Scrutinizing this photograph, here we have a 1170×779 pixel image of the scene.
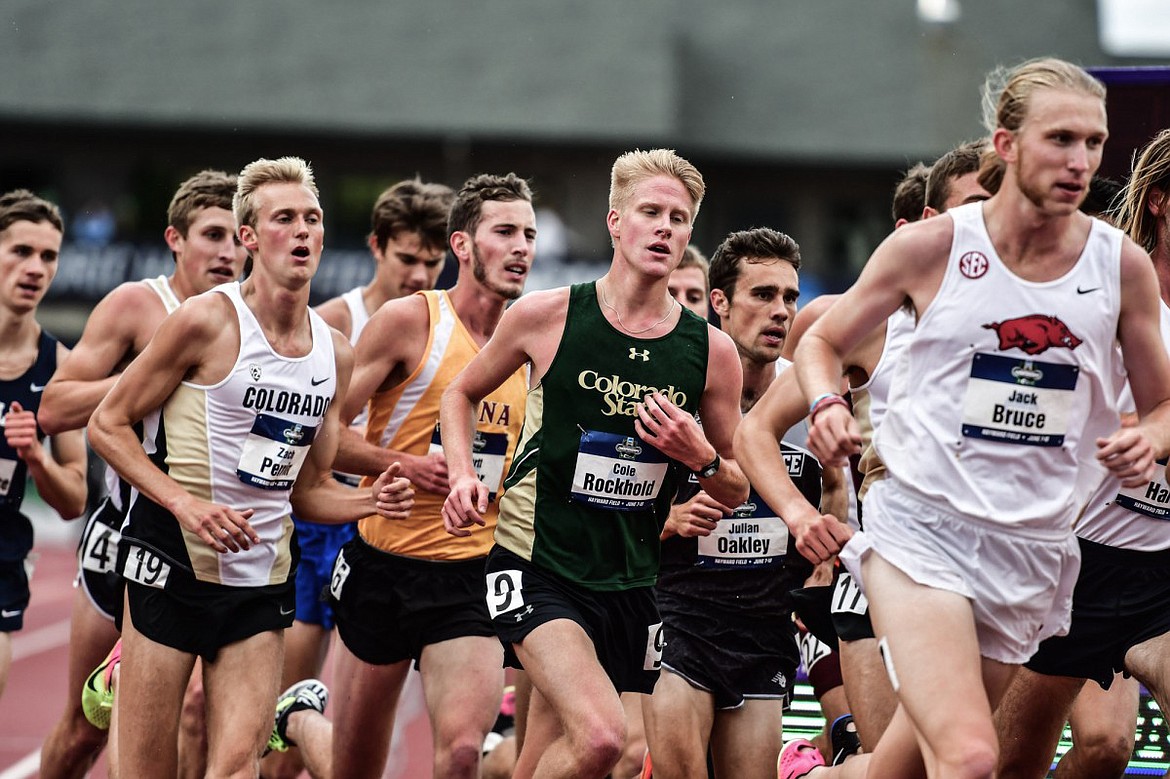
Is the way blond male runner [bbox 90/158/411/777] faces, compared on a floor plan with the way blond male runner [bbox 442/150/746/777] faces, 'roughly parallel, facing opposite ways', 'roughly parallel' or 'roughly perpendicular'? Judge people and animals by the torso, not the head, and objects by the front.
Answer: roughly parallel

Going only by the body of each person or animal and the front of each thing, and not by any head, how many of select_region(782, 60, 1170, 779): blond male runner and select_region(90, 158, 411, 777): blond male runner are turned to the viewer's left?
0

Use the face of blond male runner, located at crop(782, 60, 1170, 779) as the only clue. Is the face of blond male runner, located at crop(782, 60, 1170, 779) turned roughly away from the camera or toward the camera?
toward the camera

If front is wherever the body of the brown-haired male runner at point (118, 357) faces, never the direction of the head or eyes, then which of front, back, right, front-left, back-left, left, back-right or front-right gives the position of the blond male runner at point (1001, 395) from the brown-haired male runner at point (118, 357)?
front

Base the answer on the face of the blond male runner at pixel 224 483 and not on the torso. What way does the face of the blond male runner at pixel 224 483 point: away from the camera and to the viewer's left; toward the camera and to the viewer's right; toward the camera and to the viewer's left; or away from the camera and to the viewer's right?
toward the camera and to the viewer's right

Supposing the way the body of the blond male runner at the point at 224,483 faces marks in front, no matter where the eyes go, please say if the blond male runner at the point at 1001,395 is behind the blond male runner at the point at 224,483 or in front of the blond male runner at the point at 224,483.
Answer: in front

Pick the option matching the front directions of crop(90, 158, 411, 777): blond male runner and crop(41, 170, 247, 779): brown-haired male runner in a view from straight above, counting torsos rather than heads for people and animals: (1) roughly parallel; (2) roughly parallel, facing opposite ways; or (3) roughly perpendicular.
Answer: roughly parallel

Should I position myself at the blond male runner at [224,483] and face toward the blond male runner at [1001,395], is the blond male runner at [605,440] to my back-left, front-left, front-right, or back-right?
front-left

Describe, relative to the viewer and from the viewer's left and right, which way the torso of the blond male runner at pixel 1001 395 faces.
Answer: facing the viewer and to the right of the viewer

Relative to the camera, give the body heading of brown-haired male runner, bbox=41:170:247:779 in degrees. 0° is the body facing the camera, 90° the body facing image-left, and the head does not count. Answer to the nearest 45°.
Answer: approximately 315°

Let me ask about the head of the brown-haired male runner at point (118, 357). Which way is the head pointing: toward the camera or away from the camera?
toward the camera

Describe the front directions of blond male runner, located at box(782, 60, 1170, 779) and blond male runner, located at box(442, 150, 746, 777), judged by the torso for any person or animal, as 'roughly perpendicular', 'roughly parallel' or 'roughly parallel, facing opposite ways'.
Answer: roughly parallel

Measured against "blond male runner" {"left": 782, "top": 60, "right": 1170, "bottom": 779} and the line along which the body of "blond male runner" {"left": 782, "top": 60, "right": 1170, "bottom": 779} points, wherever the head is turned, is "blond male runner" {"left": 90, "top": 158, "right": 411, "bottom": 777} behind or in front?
behind
